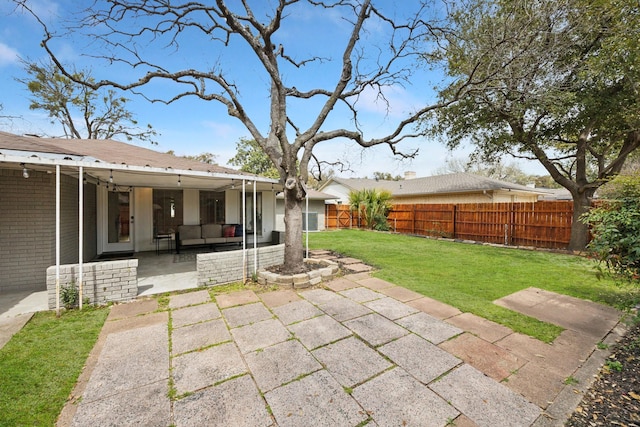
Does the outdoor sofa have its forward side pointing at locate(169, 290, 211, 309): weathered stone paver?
yes

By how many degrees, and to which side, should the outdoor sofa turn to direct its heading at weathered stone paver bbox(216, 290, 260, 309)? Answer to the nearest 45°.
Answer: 0° — it already faces it

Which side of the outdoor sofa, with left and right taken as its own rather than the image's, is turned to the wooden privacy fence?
left

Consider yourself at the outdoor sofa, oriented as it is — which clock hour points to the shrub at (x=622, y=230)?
The shrub is roughly at 11 o'clock from the outdoor sofa.

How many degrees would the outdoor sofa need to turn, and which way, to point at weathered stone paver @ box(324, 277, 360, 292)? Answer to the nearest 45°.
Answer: approximately 45° to its left

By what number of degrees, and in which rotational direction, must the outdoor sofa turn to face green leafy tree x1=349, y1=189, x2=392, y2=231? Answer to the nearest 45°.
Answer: approximately 135° to its left

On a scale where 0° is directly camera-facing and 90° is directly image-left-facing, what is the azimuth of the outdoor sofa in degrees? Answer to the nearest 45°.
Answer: approximately 0°

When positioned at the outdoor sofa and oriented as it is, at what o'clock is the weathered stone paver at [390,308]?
The weathered stone paver is roughly at 11 o'clock from the outdoor sofa.

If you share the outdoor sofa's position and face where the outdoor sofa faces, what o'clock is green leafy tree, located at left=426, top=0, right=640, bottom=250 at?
The green leafy tree is roughly at 10 o'clock from the outdoor sofa.
